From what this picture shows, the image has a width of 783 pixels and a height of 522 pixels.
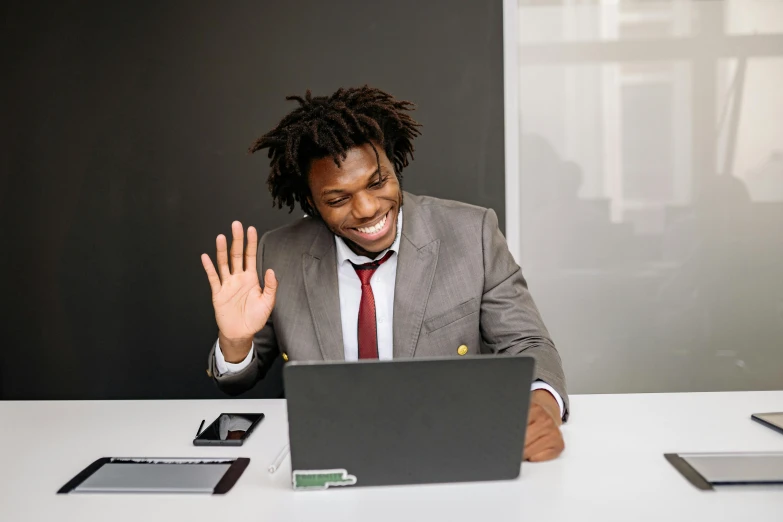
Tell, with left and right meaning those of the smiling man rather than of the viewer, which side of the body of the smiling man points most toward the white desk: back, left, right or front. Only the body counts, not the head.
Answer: front

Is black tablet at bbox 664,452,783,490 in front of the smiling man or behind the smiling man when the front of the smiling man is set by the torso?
in front

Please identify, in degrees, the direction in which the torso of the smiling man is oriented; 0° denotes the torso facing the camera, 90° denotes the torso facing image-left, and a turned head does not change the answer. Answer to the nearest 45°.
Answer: approximately 0°

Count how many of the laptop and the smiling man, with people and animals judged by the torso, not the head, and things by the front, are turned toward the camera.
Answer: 1

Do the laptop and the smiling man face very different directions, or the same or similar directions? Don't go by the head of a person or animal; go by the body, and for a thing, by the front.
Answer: very different directions

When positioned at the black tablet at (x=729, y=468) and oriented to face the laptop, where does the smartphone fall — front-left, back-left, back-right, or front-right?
front-right

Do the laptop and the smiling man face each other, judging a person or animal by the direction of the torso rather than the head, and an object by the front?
yes

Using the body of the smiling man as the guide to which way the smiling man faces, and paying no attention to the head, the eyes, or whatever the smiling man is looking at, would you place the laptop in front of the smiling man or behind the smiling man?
in front

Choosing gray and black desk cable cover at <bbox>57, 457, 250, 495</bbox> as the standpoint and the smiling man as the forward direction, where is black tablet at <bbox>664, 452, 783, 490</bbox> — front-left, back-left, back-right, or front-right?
front-right

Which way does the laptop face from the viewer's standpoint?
away from the camera

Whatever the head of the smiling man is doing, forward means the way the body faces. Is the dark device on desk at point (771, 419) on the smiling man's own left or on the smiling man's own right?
on the smiling man's own left

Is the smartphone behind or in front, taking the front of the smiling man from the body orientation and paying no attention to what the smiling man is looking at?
in front
